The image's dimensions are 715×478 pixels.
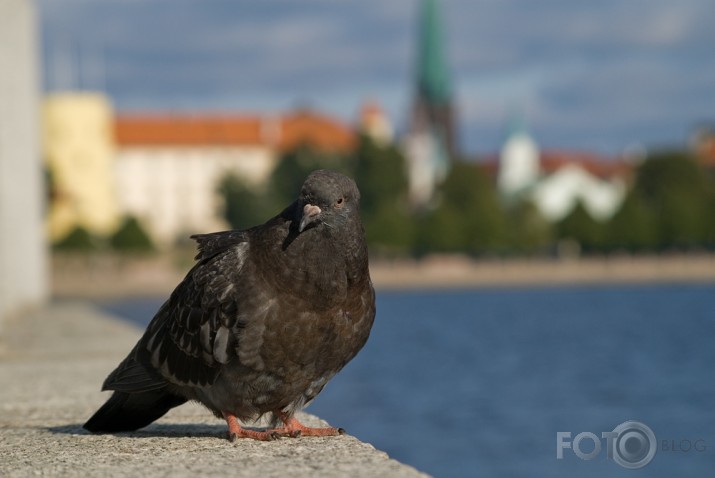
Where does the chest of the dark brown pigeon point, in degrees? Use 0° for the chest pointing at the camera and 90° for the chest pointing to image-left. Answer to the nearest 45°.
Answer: approximately 315°
